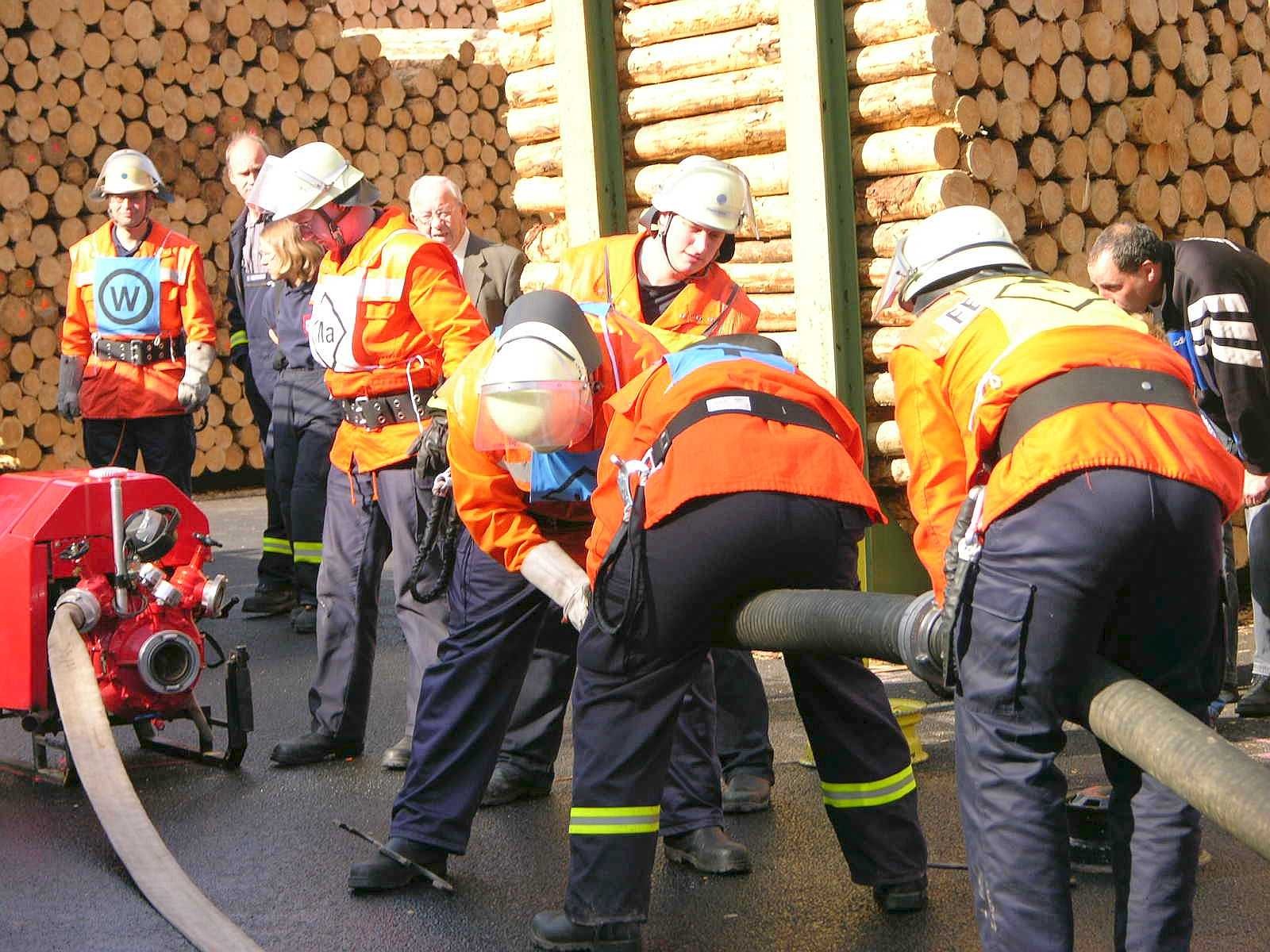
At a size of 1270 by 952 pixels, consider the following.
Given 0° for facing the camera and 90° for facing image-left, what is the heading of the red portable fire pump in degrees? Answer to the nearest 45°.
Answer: approximately 315°

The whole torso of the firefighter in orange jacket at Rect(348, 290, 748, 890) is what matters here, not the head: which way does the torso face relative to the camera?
toward the camera

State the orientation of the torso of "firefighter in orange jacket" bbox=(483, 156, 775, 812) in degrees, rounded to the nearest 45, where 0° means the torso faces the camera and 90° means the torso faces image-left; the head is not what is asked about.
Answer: approximately 0°

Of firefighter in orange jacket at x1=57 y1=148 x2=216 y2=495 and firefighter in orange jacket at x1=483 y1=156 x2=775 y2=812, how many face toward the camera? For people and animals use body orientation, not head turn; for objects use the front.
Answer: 2

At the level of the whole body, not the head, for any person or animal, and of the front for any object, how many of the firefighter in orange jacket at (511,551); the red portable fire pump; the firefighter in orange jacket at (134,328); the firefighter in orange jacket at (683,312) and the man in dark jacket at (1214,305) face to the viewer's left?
1

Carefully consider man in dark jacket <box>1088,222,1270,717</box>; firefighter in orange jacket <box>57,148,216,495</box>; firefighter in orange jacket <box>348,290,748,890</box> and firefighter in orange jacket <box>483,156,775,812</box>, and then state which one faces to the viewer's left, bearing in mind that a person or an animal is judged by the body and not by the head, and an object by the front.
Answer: the man in dark jacket

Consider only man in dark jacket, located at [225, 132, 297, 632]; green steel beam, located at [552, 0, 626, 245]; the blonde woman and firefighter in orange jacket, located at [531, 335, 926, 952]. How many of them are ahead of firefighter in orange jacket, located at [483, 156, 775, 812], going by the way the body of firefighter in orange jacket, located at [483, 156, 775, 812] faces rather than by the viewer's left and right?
1

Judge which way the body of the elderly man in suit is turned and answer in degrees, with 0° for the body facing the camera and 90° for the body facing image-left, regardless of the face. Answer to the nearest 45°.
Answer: approximately 45°

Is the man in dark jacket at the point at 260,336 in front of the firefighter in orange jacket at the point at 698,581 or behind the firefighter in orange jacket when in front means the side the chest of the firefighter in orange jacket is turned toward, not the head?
in front

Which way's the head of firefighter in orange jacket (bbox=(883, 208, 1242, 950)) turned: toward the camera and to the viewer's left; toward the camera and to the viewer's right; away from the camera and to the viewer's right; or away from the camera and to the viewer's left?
away from the camera and to the viewer's left

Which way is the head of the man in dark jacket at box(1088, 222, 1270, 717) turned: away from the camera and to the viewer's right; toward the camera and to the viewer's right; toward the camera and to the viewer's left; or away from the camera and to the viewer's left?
toward the camera and to the viewer's left

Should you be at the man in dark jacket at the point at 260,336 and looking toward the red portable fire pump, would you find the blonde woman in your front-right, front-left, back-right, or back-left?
front-left

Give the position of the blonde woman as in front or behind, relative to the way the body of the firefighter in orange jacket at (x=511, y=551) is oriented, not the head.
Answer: behind

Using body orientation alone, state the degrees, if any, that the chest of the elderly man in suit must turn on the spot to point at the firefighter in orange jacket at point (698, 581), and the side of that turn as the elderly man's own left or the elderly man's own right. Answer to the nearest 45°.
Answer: approximately 45° to the elderly man's own left

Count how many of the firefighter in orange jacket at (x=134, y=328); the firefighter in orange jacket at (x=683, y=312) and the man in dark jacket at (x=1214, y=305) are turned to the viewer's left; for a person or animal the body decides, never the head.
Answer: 1

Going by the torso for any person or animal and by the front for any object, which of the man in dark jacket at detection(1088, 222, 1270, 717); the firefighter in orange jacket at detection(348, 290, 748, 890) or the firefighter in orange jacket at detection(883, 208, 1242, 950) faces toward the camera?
the firefighter in orange jacket at detection(348, 290, 748, 890)
